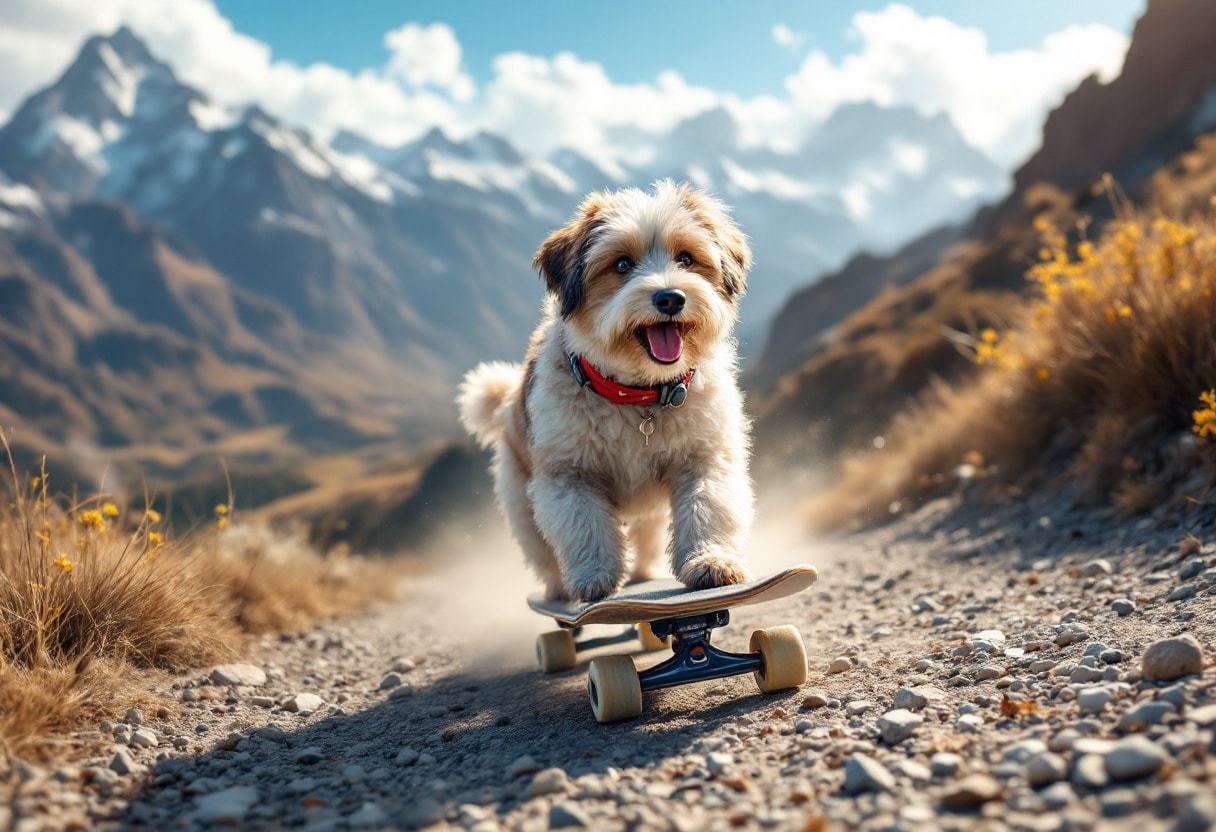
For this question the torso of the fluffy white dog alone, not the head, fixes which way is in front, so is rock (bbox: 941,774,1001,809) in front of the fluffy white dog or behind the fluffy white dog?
in front

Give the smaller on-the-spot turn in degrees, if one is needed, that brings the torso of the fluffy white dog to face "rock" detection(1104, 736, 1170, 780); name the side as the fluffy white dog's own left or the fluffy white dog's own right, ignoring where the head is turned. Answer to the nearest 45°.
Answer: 0° — it already faces it

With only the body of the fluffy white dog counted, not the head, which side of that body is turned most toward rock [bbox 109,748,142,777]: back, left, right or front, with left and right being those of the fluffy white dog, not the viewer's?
right

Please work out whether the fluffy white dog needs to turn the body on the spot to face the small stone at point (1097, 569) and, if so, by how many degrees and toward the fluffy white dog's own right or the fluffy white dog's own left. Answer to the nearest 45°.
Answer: approximately 45° to the fluffy white dog's own left

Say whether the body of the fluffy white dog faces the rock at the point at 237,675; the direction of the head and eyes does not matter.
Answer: no

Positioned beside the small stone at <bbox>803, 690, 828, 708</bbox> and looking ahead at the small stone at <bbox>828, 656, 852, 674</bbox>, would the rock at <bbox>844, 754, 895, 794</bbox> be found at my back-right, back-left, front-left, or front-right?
back-right

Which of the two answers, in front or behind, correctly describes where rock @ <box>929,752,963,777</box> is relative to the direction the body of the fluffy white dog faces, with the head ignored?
in front

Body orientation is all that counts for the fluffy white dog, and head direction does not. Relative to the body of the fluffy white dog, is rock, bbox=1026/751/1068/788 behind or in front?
in front
